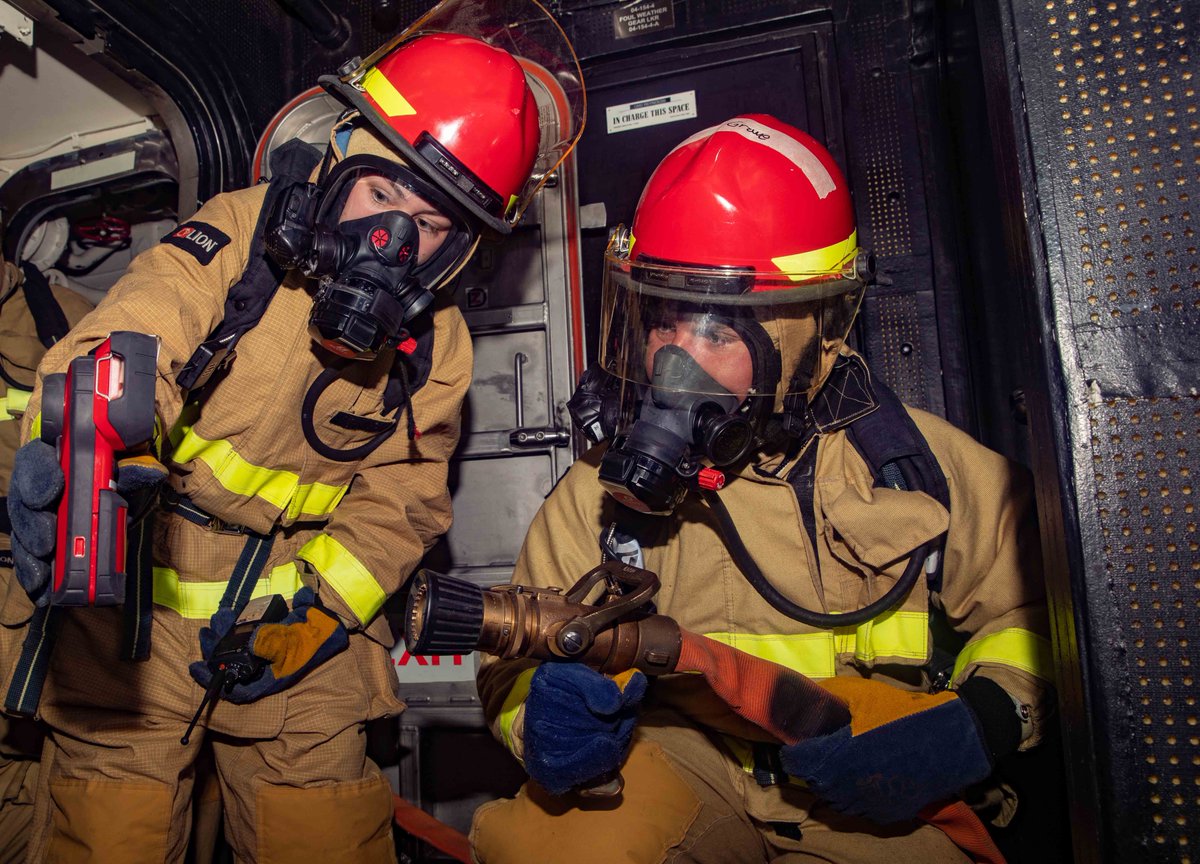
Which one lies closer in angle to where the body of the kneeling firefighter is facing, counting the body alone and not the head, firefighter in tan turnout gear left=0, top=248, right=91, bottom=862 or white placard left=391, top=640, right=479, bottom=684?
the firefighter in tan turnout gear

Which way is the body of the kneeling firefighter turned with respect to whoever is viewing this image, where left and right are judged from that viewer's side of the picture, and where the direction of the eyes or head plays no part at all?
facing the viewer and to the left of the viewer

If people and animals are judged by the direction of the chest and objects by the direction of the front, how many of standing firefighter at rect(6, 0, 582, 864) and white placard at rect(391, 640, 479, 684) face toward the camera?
2

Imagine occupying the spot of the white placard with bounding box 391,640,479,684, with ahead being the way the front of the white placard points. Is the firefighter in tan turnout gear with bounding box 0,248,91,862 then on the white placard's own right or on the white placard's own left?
on the white placard's own right

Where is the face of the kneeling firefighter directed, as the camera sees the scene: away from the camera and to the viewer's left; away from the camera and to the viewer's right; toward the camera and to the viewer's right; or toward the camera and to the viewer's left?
toward the camera and to the viewer's left

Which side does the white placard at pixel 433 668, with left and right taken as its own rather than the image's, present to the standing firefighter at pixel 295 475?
front

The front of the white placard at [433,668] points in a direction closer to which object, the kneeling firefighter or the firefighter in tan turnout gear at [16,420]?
the kneeling firefighter

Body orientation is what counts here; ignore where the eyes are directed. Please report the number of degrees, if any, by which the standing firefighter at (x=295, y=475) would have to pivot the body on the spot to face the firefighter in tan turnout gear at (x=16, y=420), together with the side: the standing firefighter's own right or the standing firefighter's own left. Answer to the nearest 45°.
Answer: approximately 135° to the standing firefighter's own right

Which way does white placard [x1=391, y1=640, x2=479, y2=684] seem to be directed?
toward the camera

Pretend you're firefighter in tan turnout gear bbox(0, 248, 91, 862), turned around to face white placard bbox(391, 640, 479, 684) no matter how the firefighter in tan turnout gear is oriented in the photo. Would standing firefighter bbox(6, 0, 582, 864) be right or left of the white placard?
right

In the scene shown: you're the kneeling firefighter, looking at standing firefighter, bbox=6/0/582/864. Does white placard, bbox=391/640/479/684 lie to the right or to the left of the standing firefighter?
right

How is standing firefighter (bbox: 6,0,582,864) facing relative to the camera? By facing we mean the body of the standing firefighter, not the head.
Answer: toward the camera

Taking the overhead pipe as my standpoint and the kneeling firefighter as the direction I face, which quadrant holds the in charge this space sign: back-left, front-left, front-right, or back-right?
front-left
